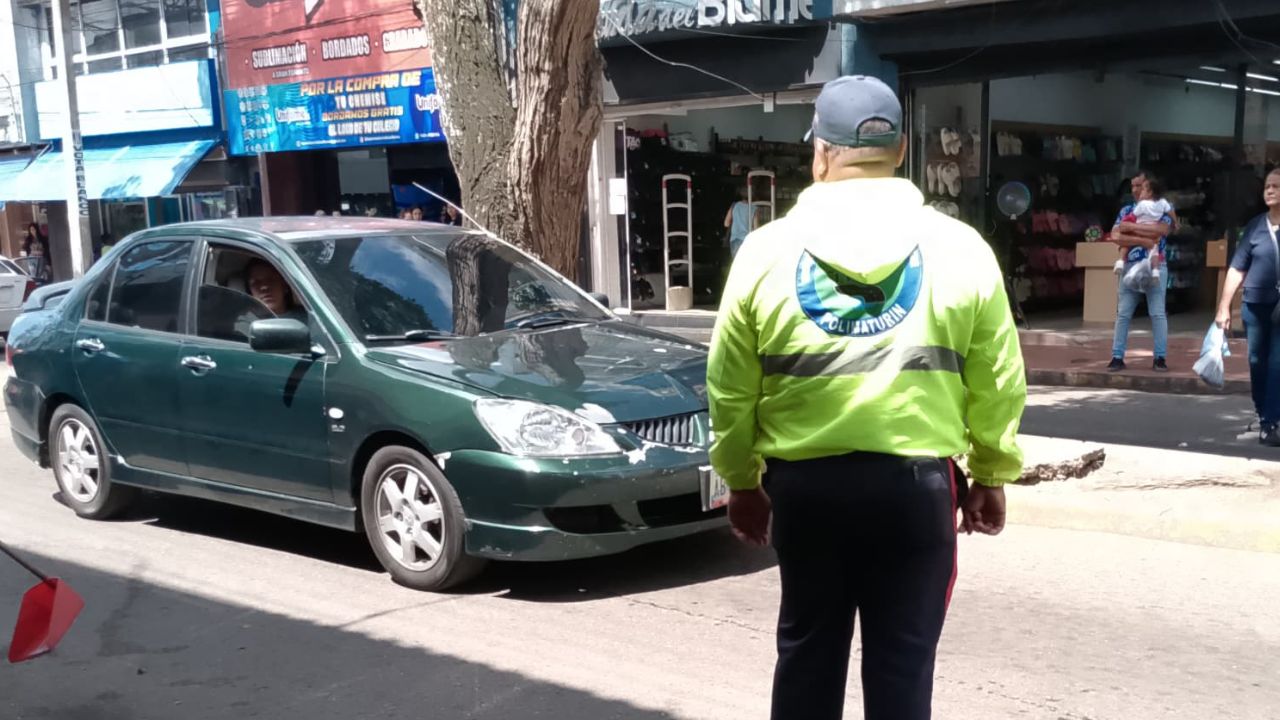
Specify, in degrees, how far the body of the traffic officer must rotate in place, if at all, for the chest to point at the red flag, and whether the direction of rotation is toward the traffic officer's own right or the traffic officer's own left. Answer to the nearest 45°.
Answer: approximately 90° to the traffic officer's own left

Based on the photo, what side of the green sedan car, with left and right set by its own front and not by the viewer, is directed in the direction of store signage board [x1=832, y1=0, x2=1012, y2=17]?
left

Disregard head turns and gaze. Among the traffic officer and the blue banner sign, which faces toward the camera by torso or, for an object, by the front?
the blue banner sign

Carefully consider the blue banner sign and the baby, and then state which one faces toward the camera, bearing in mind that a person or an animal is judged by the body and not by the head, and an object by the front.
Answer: the blue banner sign

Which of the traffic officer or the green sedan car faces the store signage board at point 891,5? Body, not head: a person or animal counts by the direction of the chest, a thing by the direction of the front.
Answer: the traffic officer

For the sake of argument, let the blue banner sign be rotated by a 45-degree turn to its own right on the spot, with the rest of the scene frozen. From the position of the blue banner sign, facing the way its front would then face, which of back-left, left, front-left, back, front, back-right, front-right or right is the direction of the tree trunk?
front-left

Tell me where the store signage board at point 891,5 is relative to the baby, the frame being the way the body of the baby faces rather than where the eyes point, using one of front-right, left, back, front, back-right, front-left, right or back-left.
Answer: front-left

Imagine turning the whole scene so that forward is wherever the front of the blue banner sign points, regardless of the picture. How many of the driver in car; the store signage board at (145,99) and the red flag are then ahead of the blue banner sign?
2

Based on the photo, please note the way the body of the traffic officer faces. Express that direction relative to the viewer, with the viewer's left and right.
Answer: facing away from the viewer

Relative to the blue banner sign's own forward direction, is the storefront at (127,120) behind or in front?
behind

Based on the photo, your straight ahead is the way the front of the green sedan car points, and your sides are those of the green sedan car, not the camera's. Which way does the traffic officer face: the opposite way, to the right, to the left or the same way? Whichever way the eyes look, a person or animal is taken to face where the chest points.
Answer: to the left

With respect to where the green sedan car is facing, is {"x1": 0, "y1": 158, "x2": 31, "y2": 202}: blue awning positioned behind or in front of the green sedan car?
behind

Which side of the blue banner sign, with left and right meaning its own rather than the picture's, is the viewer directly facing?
front

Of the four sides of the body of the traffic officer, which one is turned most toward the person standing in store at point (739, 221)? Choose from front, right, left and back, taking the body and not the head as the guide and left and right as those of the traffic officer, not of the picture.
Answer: front
